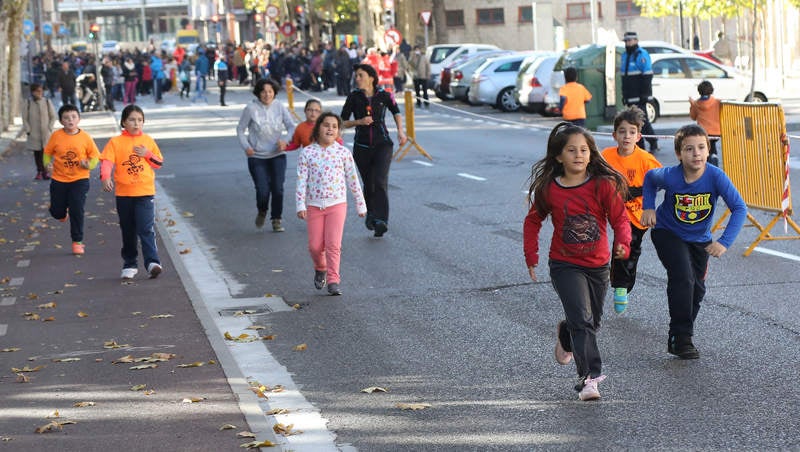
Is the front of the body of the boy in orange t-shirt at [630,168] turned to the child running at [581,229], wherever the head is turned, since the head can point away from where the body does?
yes

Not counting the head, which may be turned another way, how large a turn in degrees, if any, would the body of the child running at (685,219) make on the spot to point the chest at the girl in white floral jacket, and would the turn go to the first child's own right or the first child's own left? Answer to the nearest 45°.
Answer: approximately 135° to the first child's own right

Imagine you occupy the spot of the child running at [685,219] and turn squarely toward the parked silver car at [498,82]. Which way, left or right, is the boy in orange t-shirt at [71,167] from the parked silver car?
left

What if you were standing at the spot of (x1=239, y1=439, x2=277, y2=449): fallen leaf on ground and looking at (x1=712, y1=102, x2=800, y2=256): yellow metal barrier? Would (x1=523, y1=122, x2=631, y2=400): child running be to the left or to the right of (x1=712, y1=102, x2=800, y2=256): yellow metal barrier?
right

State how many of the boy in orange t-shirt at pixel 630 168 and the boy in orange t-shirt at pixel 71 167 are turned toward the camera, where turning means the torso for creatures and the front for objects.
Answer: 2

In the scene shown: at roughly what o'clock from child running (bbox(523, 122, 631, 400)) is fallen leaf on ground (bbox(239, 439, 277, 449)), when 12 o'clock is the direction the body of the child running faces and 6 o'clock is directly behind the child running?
The fallen leaf on ground is roughly at 2 o'clock from the child running.

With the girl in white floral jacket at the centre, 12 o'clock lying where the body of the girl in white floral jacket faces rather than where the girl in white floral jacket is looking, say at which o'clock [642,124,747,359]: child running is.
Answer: The child running is roughly at 11 o'clock from the girl in white floral jacket.

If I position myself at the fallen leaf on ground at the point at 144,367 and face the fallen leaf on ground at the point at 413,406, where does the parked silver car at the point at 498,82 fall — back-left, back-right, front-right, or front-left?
back-left

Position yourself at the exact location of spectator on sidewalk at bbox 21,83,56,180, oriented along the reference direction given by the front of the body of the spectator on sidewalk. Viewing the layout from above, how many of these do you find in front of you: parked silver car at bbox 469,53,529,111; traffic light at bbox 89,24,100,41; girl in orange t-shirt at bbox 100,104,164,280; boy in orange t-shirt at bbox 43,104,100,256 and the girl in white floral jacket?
3
